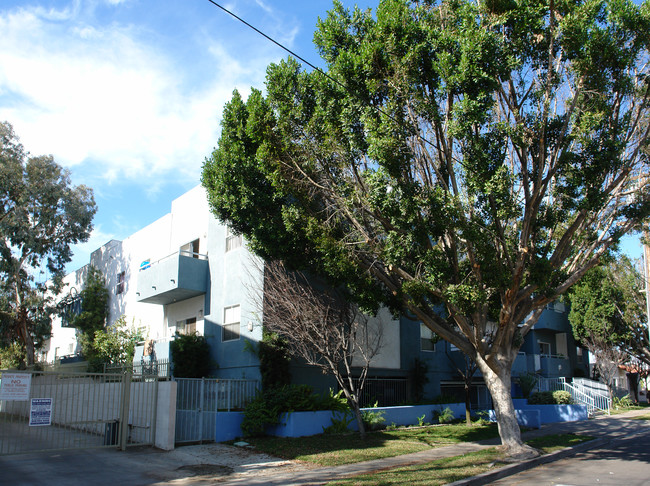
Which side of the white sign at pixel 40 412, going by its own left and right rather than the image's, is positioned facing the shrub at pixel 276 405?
left

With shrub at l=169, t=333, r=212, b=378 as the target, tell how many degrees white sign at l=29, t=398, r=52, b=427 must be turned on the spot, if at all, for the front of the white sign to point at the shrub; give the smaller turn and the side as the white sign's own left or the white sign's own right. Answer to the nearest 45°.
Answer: approximately 135° to the white sign's own left

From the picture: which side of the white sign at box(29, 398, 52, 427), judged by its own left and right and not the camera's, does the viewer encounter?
front

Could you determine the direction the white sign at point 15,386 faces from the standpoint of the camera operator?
facing the viewer

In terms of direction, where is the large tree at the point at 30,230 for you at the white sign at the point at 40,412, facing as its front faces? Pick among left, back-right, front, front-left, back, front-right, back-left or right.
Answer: back

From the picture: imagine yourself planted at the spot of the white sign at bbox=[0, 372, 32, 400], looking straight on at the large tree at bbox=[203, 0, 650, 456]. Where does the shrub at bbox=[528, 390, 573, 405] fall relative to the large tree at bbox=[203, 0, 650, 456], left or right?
left

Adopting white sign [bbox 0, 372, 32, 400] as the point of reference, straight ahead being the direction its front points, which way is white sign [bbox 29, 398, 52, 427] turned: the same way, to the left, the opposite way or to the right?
the same way

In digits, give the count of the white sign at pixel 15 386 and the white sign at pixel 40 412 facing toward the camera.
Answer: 2

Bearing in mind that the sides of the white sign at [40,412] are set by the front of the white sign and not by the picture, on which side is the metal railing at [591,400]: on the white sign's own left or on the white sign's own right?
on the white sign's own left
